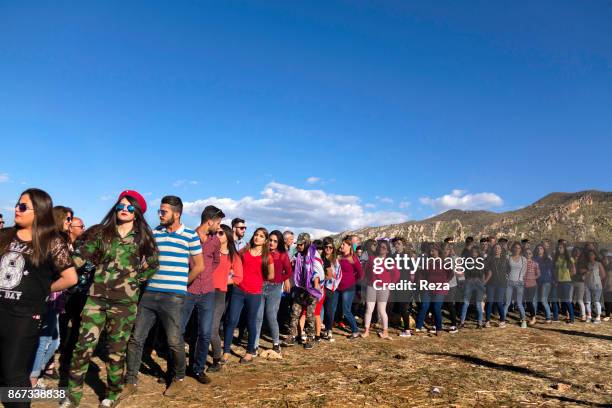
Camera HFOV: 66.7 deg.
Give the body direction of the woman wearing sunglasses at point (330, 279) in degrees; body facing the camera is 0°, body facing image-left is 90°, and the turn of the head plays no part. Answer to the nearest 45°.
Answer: approximately 45°

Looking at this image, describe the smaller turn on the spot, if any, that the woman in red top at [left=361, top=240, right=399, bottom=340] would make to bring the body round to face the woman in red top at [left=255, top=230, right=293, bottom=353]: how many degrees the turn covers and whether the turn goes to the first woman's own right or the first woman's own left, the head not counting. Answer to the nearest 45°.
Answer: approximately 45° to the first woman's own right

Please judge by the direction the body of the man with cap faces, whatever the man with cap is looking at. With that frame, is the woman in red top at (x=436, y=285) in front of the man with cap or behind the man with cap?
behind

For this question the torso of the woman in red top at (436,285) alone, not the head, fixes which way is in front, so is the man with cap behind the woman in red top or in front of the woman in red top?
in front

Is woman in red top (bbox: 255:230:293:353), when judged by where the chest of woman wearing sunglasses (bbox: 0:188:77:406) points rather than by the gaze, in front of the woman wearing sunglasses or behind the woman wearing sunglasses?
behind

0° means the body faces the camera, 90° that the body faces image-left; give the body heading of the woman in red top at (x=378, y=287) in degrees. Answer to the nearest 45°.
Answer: approximately 0°

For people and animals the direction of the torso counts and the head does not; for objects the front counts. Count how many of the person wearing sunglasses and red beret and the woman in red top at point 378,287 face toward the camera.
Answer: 2

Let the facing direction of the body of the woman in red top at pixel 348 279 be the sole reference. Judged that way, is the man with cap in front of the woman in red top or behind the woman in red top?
in front

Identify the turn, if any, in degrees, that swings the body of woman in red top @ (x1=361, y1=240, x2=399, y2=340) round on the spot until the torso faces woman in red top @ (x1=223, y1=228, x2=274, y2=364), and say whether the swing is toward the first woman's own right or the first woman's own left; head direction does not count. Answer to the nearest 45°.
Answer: approximately 45° to the first woman's own right
